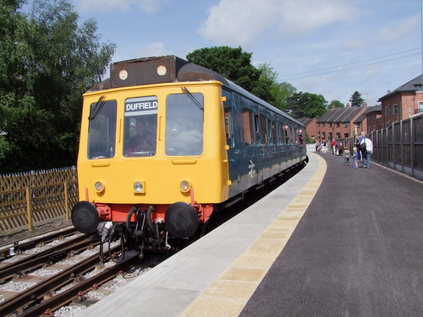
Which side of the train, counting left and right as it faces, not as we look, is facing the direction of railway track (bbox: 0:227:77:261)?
right

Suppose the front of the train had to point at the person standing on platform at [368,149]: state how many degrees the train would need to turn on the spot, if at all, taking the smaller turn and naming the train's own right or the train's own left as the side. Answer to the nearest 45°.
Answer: approximately 180°

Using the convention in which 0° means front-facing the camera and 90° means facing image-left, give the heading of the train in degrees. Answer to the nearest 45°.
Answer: approximately 45°
